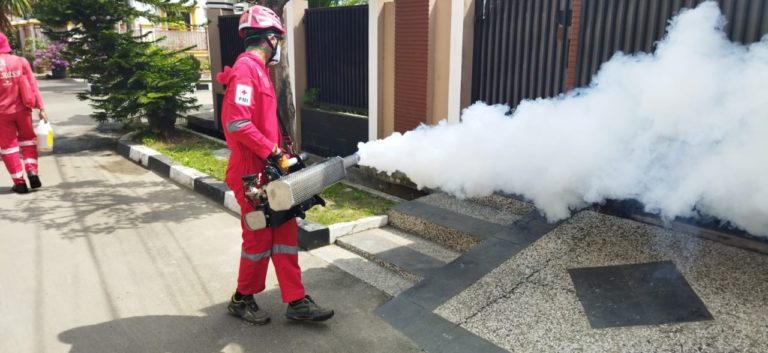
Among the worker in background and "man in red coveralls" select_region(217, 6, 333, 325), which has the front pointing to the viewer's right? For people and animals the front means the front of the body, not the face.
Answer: the man in red coveralls

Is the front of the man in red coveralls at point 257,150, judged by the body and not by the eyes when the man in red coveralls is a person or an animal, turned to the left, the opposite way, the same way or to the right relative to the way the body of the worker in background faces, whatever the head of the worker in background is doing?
to the right

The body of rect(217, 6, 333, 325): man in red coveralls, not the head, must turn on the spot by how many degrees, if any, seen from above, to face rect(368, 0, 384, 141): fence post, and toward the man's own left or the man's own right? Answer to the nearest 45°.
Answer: approximately 90° to the man's own left

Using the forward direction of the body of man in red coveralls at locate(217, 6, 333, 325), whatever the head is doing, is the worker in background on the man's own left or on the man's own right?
on the man's own left

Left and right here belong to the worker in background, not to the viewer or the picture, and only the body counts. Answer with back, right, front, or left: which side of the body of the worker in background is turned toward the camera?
back

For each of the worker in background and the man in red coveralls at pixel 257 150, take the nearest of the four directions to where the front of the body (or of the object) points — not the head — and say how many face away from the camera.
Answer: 1

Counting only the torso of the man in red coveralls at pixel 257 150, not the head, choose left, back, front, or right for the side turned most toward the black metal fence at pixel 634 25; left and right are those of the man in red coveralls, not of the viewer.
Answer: front

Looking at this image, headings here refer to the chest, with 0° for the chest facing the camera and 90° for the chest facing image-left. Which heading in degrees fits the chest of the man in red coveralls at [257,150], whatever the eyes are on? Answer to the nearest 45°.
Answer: approximately 270°

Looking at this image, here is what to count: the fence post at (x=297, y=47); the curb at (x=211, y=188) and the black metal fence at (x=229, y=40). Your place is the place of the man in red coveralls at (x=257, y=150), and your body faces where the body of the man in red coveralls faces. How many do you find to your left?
3

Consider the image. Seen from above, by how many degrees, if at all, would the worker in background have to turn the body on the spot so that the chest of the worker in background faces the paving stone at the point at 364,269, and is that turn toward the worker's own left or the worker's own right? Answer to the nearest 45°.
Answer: approximately 135° to the worker's own right

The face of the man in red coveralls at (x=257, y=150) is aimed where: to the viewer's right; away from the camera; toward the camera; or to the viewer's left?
to the viewer's right

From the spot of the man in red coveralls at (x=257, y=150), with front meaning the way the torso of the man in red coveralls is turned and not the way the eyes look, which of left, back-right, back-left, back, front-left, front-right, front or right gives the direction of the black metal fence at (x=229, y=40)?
left

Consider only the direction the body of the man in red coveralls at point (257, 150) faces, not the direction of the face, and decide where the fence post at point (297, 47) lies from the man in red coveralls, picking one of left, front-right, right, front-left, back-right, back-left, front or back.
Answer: left
